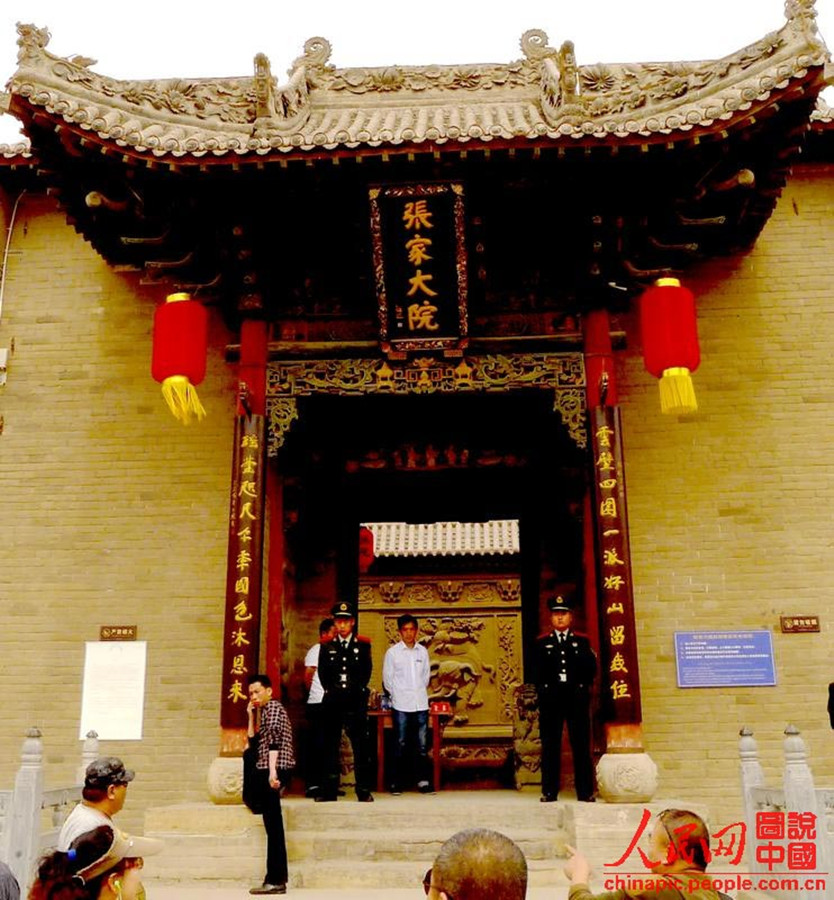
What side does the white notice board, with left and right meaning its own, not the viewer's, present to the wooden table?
left

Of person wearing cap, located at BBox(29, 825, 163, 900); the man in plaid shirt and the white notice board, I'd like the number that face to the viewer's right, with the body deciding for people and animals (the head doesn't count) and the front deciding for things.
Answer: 1

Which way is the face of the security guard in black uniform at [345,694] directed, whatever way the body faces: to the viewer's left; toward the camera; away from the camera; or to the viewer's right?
toward the camera

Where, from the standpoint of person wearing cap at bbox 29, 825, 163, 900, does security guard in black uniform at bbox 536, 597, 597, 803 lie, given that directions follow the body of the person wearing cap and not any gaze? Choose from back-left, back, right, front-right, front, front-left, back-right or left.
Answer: front-left

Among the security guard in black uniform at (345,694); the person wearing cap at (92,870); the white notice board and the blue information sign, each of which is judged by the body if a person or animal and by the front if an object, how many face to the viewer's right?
1

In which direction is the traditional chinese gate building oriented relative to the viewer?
toward the camera

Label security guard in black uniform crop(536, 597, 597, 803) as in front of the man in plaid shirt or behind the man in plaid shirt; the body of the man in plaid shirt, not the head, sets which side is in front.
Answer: behind

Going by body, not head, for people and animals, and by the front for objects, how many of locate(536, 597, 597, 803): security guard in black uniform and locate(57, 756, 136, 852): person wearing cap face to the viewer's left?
0

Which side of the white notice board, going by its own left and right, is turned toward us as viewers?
front

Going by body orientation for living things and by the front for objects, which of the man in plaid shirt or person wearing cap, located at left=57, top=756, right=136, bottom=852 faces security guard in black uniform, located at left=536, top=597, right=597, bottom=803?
the person wearing cap

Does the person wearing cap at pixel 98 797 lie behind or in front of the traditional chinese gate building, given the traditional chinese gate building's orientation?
in front

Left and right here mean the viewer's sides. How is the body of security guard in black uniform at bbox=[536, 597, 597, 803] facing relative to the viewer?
facing the viewer

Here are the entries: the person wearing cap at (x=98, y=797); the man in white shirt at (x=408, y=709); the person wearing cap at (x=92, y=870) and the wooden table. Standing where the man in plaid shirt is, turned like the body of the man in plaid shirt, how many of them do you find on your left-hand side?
2

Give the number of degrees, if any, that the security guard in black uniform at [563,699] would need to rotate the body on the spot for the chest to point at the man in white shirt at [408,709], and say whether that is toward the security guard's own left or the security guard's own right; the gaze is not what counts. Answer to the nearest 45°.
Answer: approximately 135° to the security guard's own right

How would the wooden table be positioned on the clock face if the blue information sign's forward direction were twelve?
The wooden table is roughly at 3 o'clock from the blue information sign.
